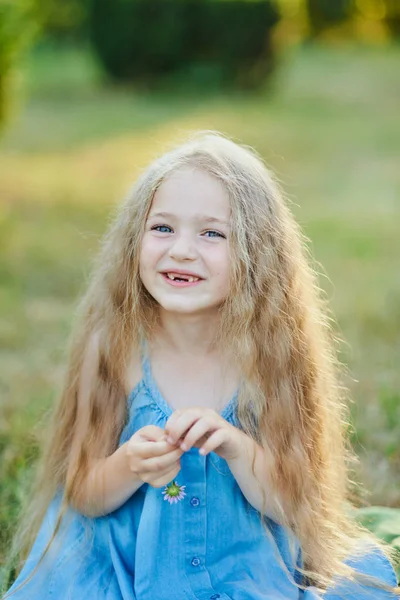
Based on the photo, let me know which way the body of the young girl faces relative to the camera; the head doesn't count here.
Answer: toward the camera
